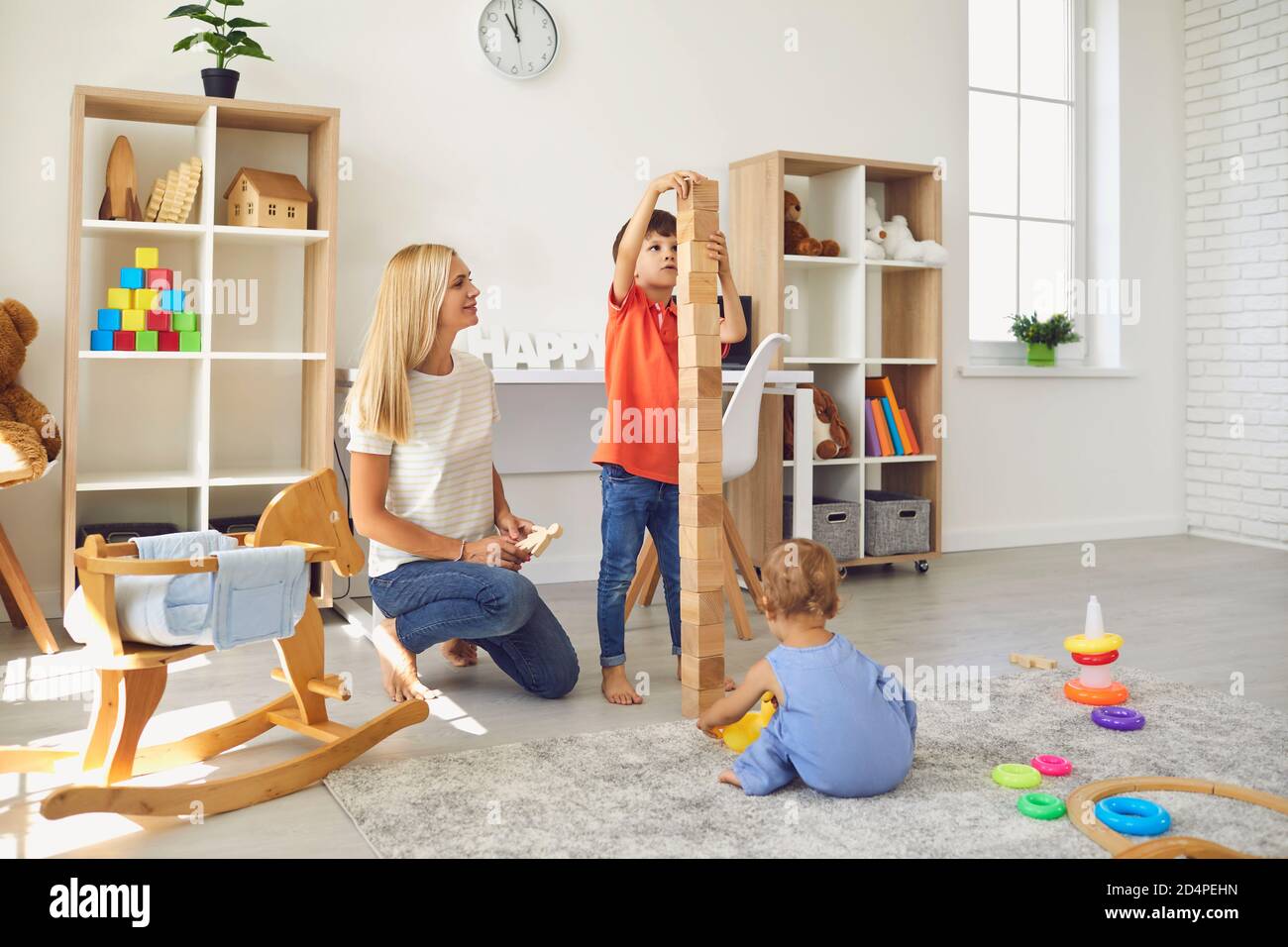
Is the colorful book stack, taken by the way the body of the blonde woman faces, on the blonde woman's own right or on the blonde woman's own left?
on the blonde woman's own left

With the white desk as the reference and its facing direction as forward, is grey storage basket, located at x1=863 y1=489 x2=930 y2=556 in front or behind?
behind

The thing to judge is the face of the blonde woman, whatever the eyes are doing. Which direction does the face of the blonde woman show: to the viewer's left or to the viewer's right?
to the viewer's right

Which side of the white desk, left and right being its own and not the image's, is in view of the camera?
front

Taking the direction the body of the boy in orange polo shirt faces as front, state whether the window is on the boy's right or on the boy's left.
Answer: on the boy's left

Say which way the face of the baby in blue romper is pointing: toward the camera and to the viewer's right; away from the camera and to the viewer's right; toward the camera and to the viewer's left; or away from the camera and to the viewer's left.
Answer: away from the camera and to the viewer's left

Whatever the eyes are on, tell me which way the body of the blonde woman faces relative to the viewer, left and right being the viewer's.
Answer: facing the viewer and to the right of the viewer

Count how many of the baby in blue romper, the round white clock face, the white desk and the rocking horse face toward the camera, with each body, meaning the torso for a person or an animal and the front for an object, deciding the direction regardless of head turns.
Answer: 2
